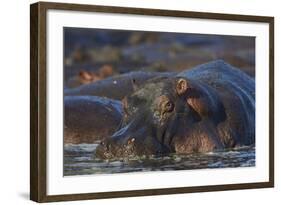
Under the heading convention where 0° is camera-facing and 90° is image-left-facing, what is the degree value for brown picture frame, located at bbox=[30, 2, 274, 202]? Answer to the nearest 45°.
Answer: approximately 315°
